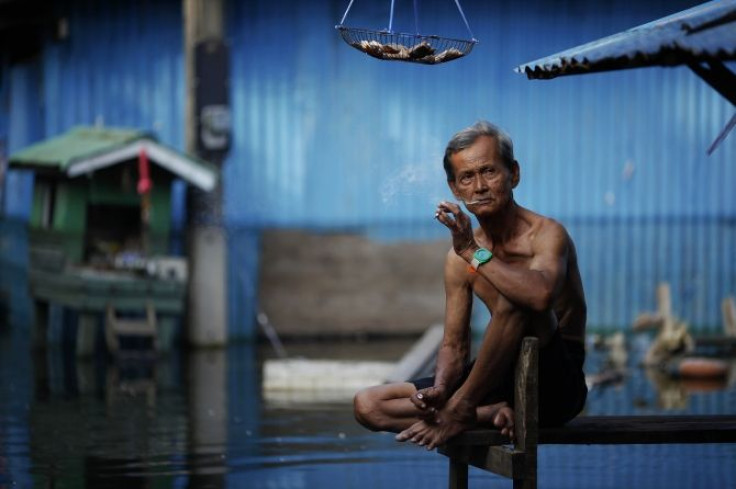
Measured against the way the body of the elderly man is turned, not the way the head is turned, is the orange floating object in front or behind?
behind

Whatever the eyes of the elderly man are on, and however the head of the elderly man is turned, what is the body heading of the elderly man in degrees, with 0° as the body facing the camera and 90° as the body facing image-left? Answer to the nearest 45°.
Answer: approximately 45°

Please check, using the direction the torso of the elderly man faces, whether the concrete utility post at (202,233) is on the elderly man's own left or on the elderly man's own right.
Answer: on the elderly man's own right
